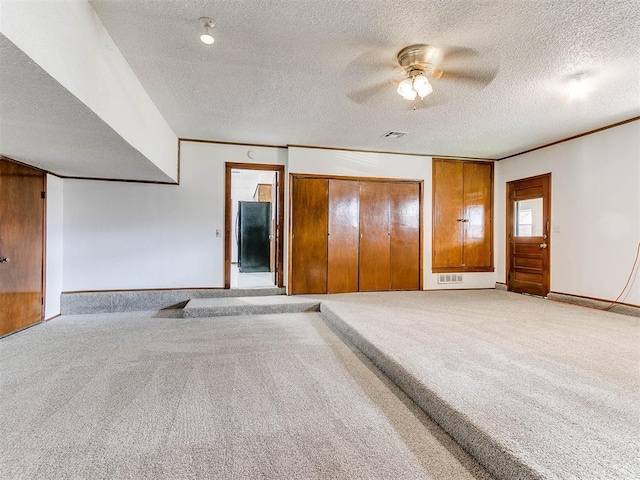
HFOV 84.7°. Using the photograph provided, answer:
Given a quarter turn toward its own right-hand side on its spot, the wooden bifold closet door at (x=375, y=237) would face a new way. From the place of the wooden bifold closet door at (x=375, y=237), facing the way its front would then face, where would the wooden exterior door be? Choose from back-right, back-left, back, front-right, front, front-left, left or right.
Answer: back

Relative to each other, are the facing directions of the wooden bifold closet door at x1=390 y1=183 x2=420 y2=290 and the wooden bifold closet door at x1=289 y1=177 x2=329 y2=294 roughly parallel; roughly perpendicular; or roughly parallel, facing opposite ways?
roughly parallel

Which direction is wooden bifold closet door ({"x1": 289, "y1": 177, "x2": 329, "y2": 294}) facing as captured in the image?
toward the camera

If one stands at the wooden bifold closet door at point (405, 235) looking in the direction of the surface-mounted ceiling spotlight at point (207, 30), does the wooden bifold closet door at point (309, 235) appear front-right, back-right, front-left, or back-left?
front-right

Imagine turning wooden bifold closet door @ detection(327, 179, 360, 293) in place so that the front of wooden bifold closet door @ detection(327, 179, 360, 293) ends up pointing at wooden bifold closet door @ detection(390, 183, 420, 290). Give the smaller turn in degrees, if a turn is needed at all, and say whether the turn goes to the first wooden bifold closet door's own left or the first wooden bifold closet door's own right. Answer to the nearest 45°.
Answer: approximately 90° to the first wooden bifold closet door's own left

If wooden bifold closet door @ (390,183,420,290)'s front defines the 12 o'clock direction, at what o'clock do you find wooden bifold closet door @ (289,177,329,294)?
wooden bifold closet door @ (289,177,329,294) is roughly at 2 o'clock from wooden bifold closet door @ (390,183,420,290).

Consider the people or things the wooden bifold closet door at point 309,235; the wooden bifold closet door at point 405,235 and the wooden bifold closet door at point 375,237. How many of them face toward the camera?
3

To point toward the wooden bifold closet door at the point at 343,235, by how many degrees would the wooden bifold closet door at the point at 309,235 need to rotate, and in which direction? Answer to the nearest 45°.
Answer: approximately 90° to its left

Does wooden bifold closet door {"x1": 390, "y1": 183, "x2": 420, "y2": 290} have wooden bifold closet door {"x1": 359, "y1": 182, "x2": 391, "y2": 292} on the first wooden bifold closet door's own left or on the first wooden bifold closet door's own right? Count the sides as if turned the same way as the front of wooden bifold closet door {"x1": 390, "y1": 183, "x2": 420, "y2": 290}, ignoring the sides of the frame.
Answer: on the first wooden bifold closet door's own right

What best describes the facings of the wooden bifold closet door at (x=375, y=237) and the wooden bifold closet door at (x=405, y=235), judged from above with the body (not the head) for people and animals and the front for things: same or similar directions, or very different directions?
same or similar directions

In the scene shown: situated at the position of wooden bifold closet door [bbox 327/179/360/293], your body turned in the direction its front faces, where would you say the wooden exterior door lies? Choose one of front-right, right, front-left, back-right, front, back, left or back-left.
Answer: left

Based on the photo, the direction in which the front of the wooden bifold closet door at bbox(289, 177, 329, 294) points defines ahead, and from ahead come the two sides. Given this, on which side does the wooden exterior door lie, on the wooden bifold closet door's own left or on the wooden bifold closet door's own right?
on the wooden bifold closet door's own left

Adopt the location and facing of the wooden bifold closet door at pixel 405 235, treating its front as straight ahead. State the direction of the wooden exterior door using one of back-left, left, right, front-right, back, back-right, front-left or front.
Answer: left

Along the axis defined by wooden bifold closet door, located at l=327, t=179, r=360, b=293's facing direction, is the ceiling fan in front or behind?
in front

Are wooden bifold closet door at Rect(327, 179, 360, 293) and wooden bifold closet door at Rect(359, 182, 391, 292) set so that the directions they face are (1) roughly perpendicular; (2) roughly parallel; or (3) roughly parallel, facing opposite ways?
roughly parallel

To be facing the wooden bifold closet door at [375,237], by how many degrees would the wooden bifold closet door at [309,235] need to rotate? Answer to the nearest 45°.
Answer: approximately 90° to its left

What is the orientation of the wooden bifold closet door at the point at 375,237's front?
toward the camera

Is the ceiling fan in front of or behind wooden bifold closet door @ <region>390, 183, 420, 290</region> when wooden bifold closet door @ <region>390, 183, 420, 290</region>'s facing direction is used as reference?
in front

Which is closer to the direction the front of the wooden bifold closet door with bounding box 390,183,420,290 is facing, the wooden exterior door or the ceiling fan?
the ceiling fan

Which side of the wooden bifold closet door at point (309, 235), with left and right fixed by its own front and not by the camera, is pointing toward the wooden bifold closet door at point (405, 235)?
left
